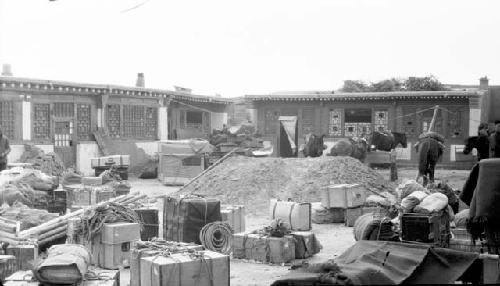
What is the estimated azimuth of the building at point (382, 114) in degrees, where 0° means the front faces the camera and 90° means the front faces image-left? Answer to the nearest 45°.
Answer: approximately 0°

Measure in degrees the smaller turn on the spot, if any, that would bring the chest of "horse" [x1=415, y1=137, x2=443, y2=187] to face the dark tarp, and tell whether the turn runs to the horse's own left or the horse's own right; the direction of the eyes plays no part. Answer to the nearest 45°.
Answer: approximately 180°

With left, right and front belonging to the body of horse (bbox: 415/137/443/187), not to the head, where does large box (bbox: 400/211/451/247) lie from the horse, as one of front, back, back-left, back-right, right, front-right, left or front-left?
back

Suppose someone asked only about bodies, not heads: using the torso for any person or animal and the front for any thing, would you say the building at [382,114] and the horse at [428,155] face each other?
yes

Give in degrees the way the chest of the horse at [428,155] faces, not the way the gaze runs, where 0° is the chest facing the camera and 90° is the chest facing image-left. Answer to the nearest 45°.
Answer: approximately 180°

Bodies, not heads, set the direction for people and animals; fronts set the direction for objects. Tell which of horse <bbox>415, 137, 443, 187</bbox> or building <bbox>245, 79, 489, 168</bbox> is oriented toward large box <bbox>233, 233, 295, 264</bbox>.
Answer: the building

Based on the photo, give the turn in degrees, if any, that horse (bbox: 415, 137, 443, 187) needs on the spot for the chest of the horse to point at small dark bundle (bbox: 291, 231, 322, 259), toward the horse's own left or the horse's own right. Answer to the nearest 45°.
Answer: approximately 180°
